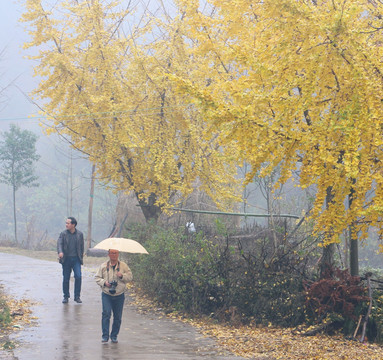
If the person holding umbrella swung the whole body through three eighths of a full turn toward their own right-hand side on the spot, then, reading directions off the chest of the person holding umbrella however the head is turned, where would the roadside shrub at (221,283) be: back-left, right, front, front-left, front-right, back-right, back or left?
right

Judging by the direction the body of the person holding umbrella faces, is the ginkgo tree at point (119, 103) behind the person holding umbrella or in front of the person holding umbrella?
behind

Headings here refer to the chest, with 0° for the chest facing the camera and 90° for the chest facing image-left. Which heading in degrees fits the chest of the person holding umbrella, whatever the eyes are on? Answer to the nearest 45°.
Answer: approximately 0°

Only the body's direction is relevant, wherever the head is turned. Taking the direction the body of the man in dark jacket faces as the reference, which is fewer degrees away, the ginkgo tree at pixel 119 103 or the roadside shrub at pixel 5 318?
the roadside shrub

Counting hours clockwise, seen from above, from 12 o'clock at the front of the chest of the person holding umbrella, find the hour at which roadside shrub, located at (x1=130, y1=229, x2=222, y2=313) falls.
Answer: The roadside shrub is roughly at 7 o'clock from the person holding umbrella.

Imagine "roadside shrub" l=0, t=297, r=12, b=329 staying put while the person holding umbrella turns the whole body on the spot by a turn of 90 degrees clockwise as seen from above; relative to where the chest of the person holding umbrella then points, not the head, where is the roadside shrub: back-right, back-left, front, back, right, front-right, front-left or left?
front-right

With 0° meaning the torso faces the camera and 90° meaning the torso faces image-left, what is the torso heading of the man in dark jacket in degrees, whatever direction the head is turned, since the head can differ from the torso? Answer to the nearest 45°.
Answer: approximately 0°

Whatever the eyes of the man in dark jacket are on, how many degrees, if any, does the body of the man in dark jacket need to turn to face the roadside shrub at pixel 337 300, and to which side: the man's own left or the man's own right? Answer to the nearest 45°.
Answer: approximately 45° to the man's own left

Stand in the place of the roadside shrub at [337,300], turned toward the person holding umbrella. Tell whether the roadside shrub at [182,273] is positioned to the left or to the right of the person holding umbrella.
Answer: right

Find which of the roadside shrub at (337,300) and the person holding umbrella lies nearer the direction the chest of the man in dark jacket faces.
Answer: the person holding umbrella

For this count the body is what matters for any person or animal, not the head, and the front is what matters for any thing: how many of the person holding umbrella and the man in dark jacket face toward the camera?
2

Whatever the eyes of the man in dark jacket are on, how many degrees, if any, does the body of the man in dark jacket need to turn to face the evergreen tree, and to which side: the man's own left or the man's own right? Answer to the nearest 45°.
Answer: approximately 180°
